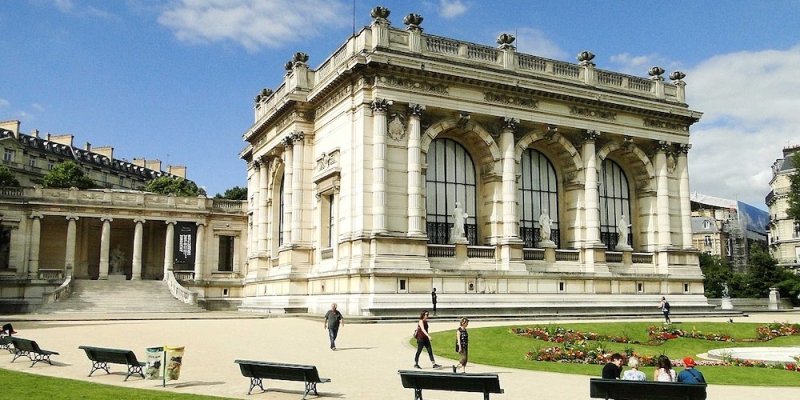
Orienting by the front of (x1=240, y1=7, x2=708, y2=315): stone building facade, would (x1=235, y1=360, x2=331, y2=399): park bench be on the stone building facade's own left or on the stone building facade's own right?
on the stone building facade's own right

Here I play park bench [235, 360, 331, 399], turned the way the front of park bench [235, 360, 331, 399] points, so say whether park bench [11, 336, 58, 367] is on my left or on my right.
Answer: on my left

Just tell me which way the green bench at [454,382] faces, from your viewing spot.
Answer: facing away from the viewer

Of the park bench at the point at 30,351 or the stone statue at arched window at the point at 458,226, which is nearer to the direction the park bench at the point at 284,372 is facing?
the stone statue at arched window

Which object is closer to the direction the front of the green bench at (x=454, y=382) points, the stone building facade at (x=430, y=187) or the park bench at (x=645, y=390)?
the stone building facade

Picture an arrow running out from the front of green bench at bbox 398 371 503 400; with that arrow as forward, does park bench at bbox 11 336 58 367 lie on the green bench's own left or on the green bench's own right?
on the green bench's own left

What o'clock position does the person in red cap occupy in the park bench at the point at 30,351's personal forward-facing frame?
The person in red cap is roughly at 3 o'clock from the park bench.

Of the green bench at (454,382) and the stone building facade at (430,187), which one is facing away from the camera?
the green bench

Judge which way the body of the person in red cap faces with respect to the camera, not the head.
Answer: away from the camera

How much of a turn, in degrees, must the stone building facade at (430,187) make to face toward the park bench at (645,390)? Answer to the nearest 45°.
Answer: approximately 45° to its right

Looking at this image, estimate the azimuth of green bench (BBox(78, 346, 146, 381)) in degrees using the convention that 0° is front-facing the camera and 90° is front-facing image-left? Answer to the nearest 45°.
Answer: approximately 225°

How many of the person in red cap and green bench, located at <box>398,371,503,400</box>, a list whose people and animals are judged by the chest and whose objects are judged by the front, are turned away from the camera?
2

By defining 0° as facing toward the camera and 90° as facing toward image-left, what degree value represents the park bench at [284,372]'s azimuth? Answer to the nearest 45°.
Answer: approximately 225°

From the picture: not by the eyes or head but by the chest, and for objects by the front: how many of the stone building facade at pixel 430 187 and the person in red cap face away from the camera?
1
